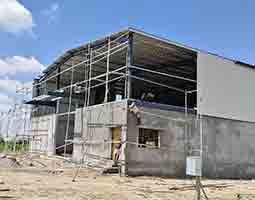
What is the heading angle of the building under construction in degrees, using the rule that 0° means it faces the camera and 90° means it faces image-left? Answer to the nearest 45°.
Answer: approximately 45°
